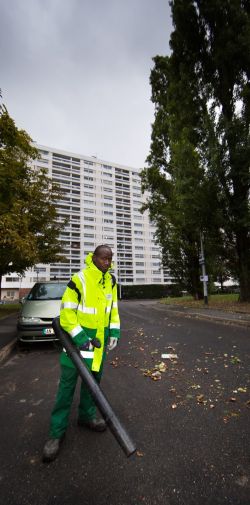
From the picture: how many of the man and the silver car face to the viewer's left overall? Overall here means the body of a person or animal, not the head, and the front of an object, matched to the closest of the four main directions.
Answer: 0

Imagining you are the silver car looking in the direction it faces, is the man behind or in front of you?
in front

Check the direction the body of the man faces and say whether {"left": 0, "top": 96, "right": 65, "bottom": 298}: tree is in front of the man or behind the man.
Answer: behind

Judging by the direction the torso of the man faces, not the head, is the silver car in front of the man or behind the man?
behind

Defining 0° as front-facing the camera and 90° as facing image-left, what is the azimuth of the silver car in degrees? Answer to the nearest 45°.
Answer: approximately 0°

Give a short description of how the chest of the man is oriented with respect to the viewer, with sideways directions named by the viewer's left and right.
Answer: facing the viewer and to the right of the viewer

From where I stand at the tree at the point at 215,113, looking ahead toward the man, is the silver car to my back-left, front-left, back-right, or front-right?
front-right
